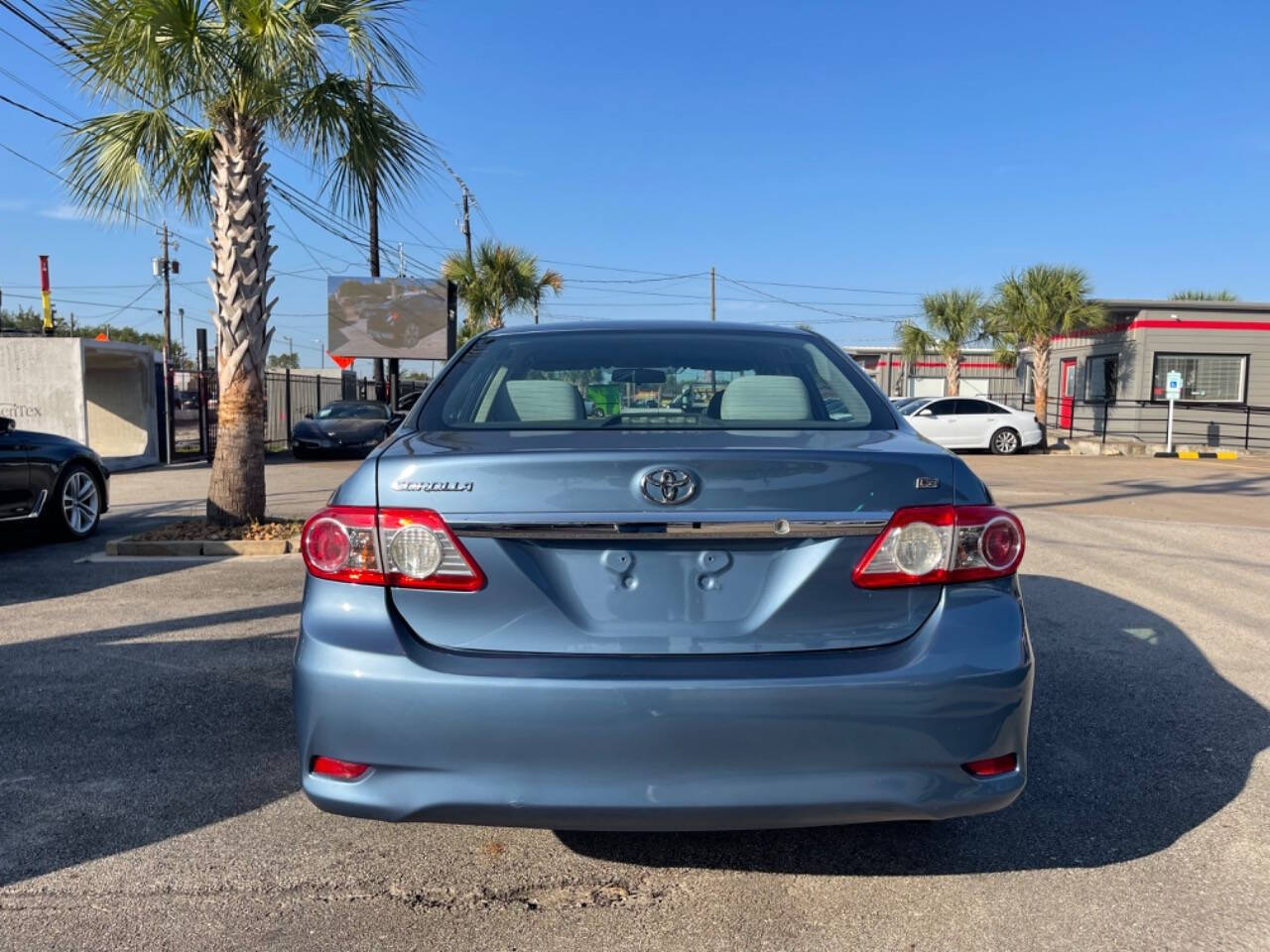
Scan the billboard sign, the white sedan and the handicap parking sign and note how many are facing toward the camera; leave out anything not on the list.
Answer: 2

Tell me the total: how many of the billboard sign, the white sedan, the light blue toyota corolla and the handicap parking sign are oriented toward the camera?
2

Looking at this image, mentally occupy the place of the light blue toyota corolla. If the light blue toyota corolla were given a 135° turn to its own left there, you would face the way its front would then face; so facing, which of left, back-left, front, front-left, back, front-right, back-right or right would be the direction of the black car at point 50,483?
right

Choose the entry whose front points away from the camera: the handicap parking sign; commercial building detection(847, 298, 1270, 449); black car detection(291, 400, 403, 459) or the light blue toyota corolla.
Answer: the light blue toyota corolla

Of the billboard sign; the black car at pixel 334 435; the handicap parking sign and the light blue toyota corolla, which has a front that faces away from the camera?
the light blue toyota corolla

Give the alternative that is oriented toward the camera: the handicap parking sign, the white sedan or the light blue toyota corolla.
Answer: the handicap parking sign

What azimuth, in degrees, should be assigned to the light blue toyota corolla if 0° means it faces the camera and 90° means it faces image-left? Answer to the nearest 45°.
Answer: approximately 180°

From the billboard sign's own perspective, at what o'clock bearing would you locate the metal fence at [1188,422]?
The metal fence is roughly at 9 o'clock from the billboard sign.

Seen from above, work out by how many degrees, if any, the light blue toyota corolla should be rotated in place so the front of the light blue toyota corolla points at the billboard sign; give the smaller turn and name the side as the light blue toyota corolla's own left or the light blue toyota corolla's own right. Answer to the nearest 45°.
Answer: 0° — it already faces it

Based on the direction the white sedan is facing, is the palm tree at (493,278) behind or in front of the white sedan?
in front

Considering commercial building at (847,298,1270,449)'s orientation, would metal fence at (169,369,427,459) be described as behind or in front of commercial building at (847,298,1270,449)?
in front

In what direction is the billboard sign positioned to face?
toward the camera

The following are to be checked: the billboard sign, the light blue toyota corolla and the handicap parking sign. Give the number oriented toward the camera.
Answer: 2

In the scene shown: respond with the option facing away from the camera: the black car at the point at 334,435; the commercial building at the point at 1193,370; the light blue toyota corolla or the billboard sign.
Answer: the light blue toyota corolla

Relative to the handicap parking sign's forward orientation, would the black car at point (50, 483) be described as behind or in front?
in front

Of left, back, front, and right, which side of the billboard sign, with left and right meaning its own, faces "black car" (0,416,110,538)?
front

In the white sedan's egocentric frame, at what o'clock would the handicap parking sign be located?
The handicap parking sign is roughly at 6 o'clock from the white sedan.
